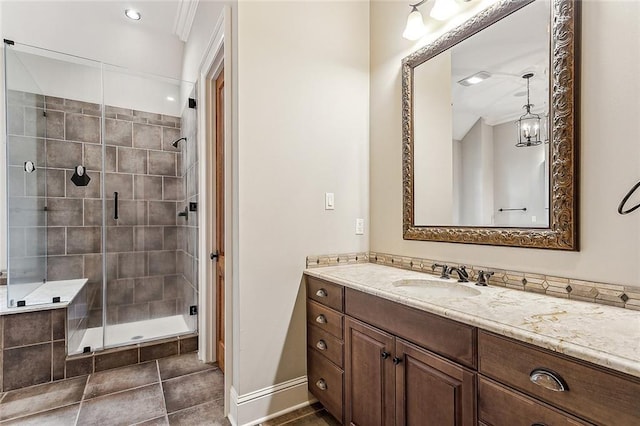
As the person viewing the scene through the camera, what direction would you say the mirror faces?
facing the viewer and to the left of the viewer

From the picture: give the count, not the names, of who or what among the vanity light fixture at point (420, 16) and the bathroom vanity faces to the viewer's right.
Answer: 0

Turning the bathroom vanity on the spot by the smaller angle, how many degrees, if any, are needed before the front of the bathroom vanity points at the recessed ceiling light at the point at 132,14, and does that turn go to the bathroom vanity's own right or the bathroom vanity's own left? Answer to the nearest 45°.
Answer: approximately 45° to the bathroom vanity's own right

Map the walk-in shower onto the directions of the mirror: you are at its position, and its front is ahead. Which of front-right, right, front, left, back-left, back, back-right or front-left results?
front-right

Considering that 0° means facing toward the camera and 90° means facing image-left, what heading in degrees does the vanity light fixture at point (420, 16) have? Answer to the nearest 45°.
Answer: approximately 45°

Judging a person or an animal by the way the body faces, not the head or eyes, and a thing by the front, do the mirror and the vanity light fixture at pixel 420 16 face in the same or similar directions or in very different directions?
same or similar directions

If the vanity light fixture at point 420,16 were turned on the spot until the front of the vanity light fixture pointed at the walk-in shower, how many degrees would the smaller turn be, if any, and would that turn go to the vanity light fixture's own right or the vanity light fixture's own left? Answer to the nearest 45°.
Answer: approximately 45° to the vanity light fixture's own right

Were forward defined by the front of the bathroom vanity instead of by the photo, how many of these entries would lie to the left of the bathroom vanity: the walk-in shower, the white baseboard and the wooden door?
0

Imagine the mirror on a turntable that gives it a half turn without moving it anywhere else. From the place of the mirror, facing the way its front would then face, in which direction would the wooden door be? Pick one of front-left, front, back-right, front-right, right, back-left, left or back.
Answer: back-left

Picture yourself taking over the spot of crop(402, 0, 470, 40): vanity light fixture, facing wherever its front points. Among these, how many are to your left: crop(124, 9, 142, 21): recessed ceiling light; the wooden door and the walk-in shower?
0

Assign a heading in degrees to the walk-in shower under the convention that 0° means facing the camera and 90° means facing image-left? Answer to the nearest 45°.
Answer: approximately 315°

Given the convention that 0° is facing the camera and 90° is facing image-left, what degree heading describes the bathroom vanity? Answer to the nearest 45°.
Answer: approximately 45°

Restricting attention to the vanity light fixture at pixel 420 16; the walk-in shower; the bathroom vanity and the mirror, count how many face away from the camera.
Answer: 0
